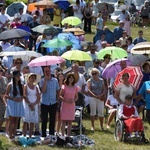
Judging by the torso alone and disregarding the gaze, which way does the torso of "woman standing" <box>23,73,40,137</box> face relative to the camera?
toward the camera

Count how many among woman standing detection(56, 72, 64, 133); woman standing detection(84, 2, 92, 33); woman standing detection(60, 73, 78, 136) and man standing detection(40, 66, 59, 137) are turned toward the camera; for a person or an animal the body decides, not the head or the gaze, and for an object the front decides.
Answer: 4

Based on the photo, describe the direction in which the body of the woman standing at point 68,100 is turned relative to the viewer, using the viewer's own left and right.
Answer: facing the viewer

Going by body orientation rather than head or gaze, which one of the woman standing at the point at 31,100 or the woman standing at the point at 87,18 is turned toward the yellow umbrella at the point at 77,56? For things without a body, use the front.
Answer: the woman standing at the point at 87,18

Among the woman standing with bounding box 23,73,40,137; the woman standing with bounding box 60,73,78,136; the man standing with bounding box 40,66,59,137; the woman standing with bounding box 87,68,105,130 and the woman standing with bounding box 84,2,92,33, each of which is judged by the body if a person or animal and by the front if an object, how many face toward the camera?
5

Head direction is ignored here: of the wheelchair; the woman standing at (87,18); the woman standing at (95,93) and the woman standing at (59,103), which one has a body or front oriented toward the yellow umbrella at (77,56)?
the woman standing at (87,18)

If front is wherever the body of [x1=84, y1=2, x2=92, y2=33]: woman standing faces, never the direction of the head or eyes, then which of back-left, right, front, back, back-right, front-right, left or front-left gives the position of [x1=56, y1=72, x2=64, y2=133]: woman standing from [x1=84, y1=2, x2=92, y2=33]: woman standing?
front

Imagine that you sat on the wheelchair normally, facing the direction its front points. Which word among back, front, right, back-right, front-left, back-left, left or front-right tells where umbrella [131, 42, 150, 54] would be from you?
back-left

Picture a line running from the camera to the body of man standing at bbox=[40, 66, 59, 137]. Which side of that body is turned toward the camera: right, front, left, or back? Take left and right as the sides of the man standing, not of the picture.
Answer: front
